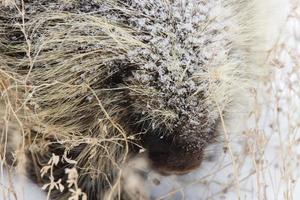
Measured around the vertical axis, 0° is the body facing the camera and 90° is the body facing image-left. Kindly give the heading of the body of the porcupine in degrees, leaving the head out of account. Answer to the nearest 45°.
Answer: approximately 315°
